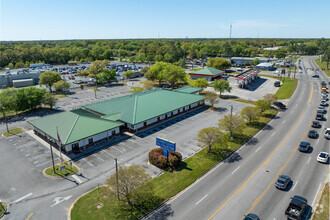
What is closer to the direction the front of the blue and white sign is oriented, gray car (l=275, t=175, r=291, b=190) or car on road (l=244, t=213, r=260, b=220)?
the car on road

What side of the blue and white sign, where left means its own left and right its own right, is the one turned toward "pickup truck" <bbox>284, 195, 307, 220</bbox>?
left

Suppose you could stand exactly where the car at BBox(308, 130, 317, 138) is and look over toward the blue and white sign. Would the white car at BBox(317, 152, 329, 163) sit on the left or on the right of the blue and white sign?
left

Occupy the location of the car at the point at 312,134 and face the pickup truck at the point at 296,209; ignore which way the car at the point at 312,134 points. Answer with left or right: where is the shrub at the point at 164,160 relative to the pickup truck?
right

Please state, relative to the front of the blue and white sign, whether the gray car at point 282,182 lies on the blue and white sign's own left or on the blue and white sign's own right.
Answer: on the blue and white sign's own left

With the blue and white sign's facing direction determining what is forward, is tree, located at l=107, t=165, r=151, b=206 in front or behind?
in front

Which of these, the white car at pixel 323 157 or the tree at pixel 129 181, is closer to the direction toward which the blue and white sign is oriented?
the tree

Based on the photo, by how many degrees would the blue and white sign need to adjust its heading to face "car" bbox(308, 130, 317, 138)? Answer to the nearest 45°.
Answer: approximately 135° to its left

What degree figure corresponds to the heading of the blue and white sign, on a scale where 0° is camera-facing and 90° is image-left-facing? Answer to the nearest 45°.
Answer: approximately 45°
